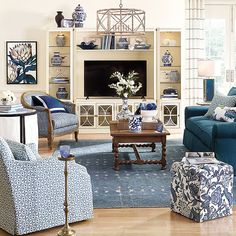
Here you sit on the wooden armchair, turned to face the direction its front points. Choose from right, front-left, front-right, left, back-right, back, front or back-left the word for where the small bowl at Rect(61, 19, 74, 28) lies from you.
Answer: back-left

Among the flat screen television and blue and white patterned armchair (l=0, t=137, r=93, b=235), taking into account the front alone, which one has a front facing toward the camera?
the flat screen television

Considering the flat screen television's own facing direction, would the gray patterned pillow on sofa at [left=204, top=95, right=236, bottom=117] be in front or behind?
in front

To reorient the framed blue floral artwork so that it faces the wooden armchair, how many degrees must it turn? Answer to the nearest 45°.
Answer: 0° — it already faces it

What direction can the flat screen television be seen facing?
toward the camera

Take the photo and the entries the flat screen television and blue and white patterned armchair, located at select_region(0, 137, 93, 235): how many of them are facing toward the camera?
1

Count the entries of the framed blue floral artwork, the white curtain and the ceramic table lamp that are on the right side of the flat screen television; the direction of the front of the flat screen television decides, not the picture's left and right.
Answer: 1

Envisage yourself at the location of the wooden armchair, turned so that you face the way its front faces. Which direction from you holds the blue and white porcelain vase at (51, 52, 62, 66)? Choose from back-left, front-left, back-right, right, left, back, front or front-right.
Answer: back-left

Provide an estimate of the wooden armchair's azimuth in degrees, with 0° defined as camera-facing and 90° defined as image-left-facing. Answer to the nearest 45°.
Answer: approximately 315°

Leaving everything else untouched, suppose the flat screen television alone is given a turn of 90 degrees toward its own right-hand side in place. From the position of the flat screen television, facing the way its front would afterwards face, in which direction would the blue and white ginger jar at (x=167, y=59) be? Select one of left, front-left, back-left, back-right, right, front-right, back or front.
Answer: back

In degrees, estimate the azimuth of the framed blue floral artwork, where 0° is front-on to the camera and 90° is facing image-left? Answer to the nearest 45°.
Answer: approximately 0°

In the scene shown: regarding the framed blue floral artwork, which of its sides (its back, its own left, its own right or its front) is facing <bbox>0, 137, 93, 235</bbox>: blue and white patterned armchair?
front

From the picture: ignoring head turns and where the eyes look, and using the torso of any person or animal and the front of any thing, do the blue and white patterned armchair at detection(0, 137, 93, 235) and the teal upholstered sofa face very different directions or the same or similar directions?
very different directions

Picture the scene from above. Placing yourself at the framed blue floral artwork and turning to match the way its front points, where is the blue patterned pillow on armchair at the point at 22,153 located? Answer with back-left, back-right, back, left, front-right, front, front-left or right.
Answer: front

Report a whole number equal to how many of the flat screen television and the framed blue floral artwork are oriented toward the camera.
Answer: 2

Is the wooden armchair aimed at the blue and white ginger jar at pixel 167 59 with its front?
no

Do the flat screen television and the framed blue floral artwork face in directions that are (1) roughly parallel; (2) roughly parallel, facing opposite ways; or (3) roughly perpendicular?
roughly parallel

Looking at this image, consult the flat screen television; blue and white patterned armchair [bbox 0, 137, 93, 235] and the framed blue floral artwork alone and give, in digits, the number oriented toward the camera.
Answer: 2

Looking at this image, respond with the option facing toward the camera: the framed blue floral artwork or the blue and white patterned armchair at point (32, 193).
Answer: the framed blue floral artwork
